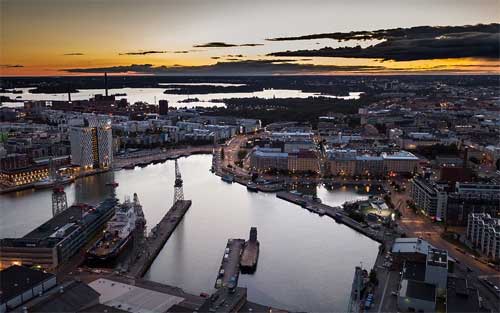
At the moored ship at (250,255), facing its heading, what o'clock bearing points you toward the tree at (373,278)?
The tree is roughly at 4 o'clock from the moored ship.

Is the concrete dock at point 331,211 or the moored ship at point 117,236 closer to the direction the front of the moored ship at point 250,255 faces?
the concrete dock

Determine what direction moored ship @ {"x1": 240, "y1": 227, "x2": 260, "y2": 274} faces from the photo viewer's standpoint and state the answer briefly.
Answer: facing away from the viewer

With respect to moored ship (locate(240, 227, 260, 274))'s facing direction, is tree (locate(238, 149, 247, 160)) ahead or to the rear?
ahead

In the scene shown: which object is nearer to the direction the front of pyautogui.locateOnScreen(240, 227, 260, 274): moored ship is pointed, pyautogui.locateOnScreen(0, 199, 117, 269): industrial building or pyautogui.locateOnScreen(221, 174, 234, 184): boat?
the boat

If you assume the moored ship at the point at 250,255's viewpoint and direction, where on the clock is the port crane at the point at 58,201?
The port crane is roughly at 10 o'clock from the moored ship.

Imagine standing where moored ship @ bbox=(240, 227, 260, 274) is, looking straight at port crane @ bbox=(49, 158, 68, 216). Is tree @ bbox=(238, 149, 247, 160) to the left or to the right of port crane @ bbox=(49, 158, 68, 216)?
right

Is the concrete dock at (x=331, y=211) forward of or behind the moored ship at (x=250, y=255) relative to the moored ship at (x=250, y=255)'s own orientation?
forward

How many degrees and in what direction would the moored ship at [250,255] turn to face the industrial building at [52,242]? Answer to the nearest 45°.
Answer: approximately 90° to its left

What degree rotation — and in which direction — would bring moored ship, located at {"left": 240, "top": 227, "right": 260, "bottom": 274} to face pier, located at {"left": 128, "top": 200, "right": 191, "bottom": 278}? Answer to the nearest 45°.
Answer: approximately 45° to its left

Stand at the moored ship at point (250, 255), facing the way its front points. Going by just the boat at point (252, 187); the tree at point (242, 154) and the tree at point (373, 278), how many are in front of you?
2
